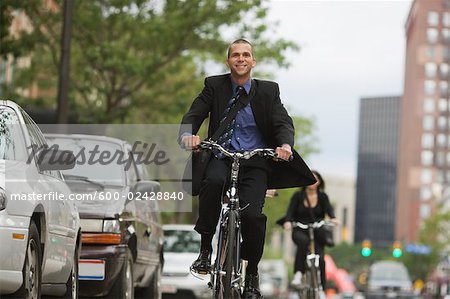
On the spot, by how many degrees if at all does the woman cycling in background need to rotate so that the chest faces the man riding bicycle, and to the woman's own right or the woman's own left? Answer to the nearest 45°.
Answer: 0° — they already face them

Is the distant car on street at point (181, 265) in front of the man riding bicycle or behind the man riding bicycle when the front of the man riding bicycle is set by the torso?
behind

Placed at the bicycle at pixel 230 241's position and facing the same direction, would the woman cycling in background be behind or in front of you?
behind

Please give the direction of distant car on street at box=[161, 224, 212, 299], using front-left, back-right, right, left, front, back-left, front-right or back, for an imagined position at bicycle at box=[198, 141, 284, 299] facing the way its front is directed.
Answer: back

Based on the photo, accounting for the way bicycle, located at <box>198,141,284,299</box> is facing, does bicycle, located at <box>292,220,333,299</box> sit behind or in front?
behind

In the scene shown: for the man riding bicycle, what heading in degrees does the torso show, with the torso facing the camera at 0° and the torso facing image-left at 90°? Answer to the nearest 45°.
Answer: approximately 0°
